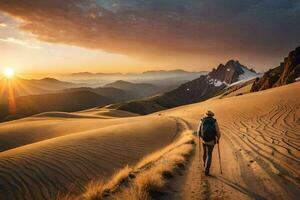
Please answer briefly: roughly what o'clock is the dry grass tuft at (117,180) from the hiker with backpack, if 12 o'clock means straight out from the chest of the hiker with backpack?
The dry grass tuft is roughly at 8 o'clock from the hiker with backpack.

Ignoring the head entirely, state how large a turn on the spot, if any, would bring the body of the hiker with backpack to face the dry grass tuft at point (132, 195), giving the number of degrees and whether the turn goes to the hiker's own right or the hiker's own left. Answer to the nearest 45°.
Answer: approximately 135° to the hiker's own left

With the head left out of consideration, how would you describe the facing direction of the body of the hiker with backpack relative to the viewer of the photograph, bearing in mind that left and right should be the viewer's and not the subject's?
facing away from the viewer

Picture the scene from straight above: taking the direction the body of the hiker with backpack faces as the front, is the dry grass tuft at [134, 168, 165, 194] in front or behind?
behind
